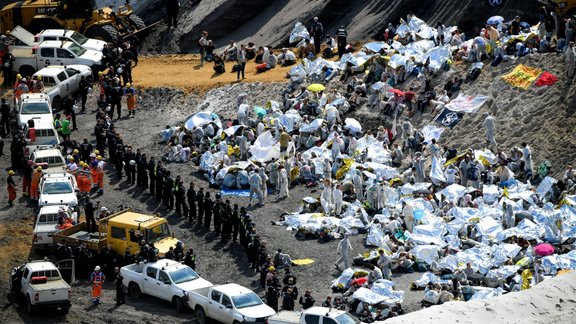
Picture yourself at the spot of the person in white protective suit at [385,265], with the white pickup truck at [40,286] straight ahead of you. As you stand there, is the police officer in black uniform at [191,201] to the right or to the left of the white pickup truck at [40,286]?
right

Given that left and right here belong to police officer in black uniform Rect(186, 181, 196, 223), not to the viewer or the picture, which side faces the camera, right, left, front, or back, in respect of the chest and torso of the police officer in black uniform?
right

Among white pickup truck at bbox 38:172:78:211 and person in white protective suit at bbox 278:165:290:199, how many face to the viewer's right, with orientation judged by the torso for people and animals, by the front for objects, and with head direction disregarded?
0

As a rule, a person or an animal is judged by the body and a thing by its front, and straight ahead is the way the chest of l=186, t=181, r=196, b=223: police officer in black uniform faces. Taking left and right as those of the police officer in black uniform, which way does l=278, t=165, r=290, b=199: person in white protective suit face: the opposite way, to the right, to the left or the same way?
the opposite way

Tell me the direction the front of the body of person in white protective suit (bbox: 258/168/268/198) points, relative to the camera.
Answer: to the viewer's left

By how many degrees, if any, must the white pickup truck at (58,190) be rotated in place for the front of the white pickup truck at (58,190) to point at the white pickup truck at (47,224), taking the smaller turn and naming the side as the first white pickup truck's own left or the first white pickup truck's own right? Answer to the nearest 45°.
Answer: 0° — it already faces it

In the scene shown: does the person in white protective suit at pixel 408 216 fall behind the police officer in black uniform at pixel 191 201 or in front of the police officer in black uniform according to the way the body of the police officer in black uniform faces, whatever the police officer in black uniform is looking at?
in front

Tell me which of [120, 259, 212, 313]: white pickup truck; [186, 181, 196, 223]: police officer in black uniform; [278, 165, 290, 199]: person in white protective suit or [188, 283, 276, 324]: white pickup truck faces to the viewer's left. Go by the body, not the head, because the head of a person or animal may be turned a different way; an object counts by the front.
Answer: the person in white protective suit

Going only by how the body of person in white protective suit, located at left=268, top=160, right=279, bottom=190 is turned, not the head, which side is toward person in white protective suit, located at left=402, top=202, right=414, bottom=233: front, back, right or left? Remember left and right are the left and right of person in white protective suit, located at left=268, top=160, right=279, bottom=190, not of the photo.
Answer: left

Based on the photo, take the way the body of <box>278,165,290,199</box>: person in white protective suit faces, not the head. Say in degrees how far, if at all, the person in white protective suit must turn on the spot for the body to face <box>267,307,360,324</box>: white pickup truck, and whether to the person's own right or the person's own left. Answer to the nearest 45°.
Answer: approximately 90° to the person's own left

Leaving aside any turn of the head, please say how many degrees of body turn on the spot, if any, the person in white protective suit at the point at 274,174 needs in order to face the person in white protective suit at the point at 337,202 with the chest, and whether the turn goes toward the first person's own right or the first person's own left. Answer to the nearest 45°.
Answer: approximately 90° to the first person's own left

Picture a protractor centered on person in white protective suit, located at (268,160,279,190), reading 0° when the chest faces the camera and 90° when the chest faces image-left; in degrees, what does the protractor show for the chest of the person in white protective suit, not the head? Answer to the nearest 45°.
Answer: approximately 45°

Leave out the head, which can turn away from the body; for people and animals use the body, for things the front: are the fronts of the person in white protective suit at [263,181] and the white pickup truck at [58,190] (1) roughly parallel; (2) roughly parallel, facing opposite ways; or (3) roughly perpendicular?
roughly perpendicular
